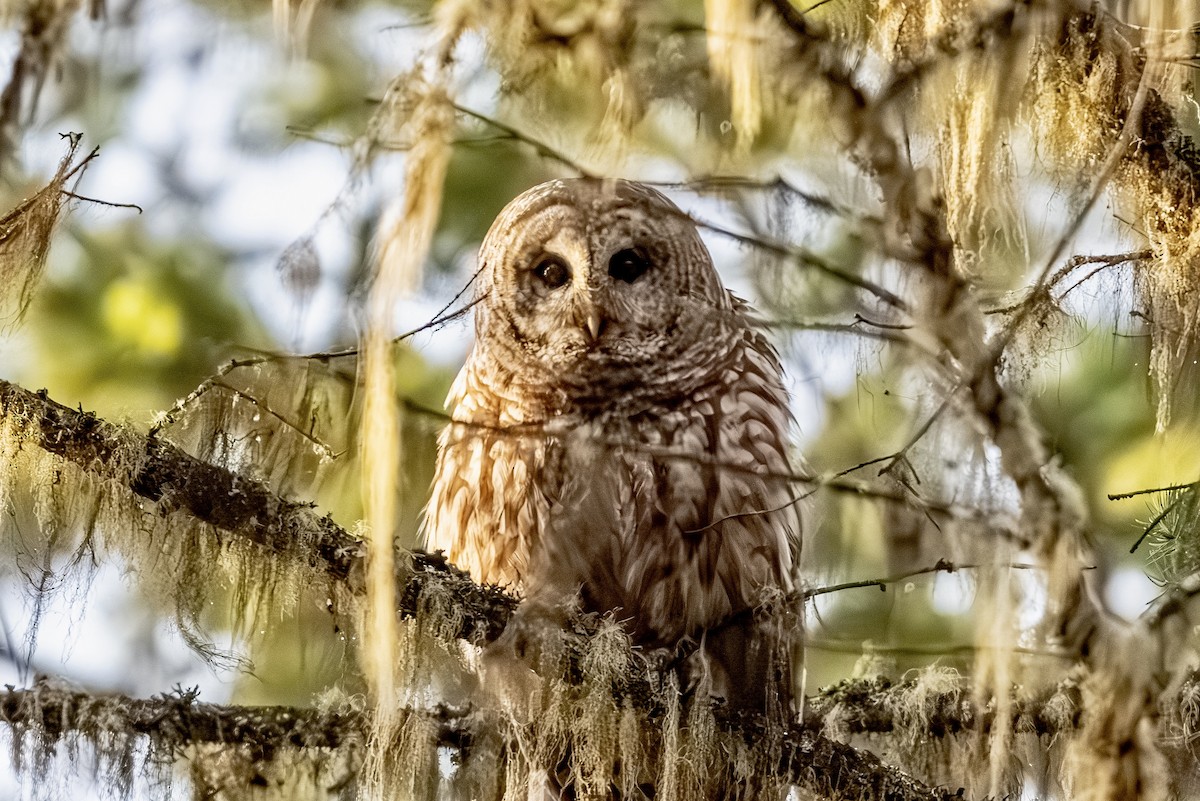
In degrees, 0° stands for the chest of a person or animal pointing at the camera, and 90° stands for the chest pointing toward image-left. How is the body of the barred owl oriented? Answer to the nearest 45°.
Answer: approximately 0°

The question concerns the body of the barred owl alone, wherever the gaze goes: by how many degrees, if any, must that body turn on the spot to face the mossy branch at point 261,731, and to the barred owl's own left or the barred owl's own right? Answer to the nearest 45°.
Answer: approximately 45° to the barred owl's own right
